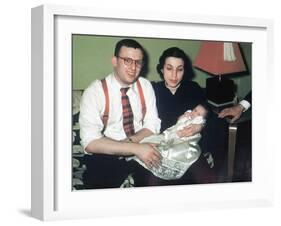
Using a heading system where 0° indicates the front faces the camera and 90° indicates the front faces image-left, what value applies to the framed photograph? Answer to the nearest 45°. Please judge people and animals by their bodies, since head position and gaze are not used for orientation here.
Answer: approximately 315°
